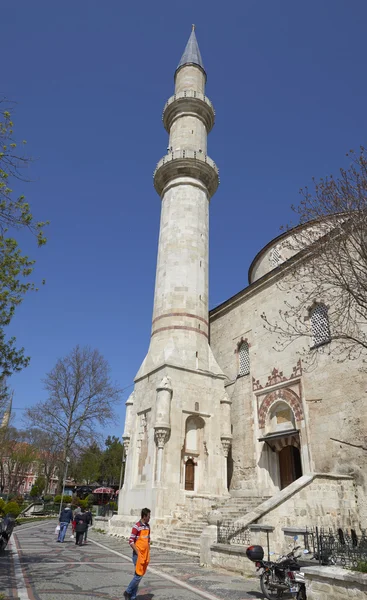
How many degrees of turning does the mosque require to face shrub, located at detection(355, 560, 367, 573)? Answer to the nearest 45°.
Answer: approximately 45° to its left

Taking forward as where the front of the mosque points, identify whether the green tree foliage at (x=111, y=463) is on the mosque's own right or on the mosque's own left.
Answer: on the mosque's own right

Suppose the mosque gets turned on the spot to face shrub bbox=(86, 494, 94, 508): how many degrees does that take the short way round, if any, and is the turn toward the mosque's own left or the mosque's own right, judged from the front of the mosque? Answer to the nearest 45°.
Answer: approximately 90° to the mosque's own right

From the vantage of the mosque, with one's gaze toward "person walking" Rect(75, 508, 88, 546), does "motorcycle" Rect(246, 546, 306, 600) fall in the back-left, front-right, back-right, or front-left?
front-left

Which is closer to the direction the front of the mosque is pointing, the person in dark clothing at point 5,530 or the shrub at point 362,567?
the person in dark clothing

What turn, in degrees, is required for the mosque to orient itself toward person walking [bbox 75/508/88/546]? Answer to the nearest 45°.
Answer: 0° — it already faces them

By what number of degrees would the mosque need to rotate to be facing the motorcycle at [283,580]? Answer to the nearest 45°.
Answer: approximately 45° to its left

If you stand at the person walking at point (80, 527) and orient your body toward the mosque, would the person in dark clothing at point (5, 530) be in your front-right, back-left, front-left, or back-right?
back-right

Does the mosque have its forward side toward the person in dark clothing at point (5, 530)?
yes

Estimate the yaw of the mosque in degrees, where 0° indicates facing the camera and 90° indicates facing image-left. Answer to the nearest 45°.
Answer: approximately 45°

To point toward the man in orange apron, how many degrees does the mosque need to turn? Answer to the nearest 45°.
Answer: approximately 45° to its left

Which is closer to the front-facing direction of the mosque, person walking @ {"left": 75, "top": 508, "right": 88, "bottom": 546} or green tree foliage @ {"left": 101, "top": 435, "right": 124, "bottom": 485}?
the person walking
